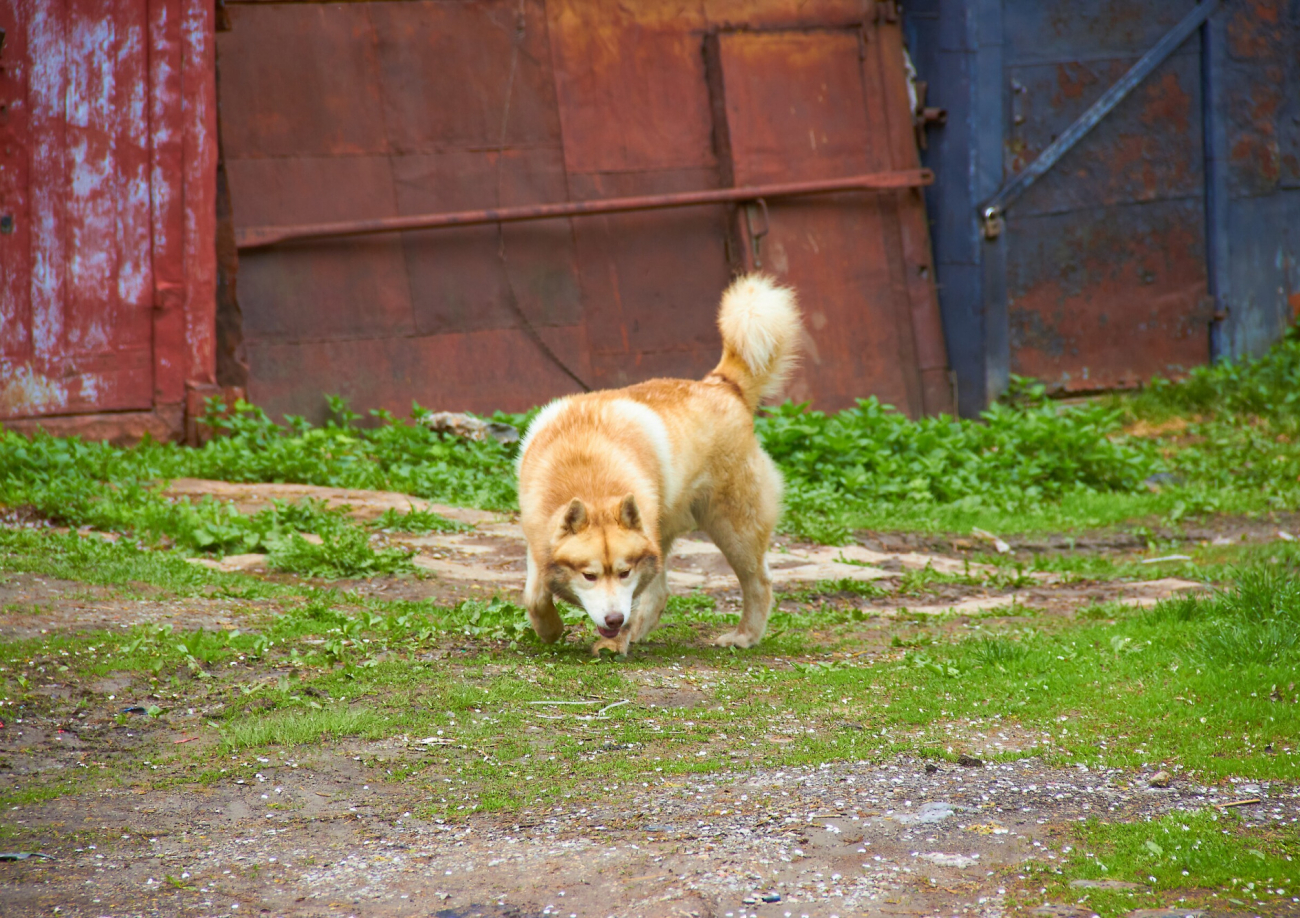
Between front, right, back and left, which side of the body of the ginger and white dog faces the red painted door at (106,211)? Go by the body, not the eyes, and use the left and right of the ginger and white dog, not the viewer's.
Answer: right

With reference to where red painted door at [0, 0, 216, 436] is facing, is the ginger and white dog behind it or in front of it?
in front

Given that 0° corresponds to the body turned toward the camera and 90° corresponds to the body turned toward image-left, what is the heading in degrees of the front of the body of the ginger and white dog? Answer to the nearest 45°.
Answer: approximately 45°

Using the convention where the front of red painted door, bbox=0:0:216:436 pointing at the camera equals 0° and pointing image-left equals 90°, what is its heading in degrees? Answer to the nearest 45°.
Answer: approximately 0°

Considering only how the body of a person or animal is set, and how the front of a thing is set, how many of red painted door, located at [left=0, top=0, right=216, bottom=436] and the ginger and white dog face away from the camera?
0
